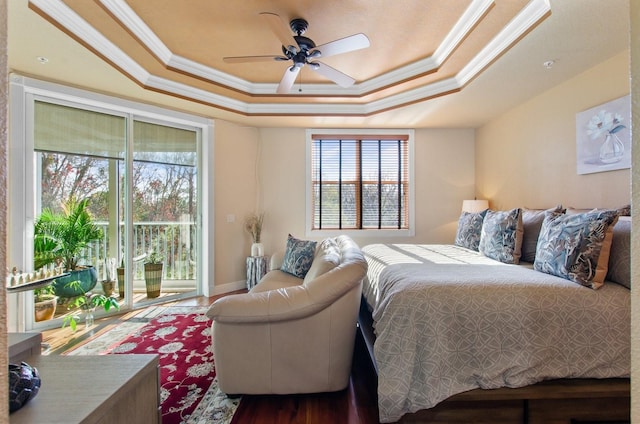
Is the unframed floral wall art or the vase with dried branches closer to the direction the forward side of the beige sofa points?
the vase with dried branches

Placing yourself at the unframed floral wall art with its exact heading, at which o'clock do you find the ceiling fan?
The ceiling fan is roughly at 12 o'clock from the unframed floral wall art.

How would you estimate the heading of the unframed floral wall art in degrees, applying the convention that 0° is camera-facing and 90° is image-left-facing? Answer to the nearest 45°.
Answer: approximately 45°

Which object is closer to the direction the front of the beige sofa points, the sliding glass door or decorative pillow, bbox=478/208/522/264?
the sliding glass door

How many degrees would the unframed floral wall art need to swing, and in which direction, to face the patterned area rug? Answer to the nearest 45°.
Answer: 0° — it already faces it

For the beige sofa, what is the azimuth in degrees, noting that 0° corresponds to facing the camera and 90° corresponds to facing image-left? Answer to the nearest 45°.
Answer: approximately 90°

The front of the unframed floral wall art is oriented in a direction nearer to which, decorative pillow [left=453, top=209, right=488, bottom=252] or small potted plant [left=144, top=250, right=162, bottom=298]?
the small potted plant
